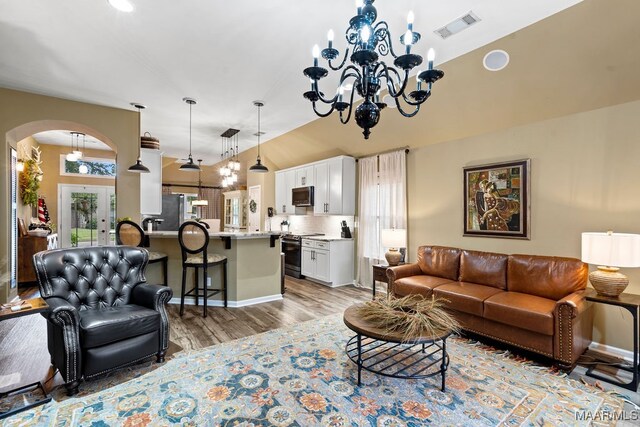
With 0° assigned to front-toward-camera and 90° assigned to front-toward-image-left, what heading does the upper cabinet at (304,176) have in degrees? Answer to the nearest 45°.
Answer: approximately 45°

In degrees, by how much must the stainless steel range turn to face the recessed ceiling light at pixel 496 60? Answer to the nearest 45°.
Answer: approximately 90° to its left

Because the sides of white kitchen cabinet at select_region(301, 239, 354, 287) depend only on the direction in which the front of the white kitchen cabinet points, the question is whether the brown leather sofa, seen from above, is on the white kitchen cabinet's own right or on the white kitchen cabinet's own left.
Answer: on the white kitchen cabinet's own left

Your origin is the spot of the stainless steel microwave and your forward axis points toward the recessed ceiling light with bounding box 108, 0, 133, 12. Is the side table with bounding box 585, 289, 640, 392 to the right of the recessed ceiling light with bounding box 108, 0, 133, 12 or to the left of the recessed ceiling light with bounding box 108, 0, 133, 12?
left

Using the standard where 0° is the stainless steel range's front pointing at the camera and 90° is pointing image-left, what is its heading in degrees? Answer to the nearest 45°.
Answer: approximately 45°

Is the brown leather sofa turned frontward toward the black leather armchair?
yes

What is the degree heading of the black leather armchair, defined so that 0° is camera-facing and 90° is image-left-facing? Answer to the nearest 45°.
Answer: approximately 315°

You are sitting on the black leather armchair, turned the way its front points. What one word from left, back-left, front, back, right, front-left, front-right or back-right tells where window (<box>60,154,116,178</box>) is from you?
back-left

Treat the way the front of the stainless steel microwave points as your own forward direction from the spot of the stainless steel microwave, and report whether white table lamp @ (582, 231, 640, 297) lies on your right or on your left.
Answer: on your left

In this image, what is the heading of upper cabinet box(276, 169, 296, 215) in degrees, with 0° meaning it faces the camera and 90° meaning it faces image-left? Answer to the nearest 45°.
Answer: approximately 45°
